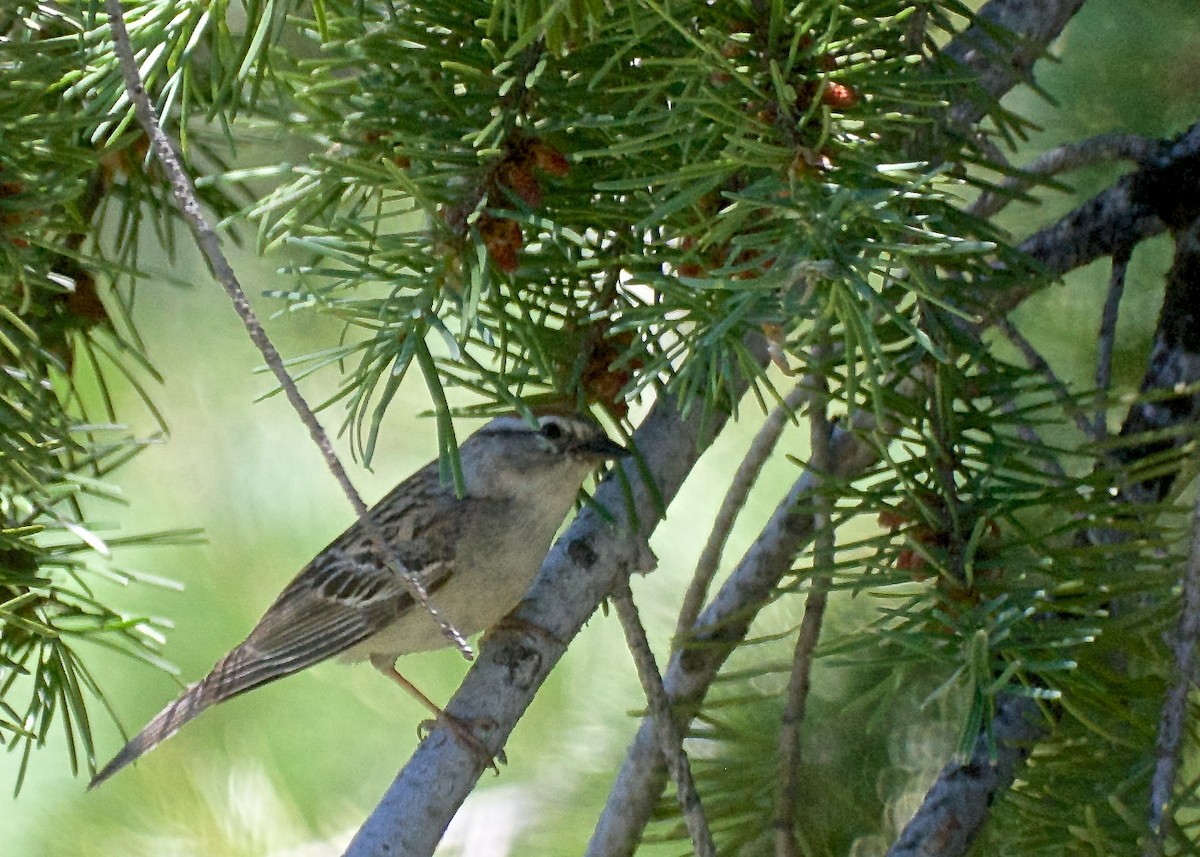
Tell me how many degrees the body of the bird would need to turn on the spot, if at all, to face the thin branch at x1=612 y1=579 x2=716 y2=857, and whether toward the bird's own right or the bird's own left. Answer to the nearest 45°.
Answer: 0° — it already faces it

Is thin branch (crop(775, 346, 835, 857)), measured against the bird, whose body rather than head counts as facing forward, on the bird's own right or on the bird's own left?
on the bird's own left

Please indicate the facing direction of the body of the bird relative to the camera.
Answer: to the viewer's right

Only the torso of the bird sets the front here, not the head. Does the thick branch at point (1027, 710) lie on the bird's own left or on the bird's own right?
on the bird's own left

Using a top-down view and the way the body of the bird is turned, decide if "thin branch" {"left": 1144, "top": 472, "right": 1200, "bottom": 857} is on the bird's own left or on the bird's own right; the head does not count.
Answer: on the bird's own left

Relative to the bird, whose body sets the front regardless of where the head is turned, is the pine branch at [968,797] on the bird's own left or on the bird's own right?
on the bird's own left
